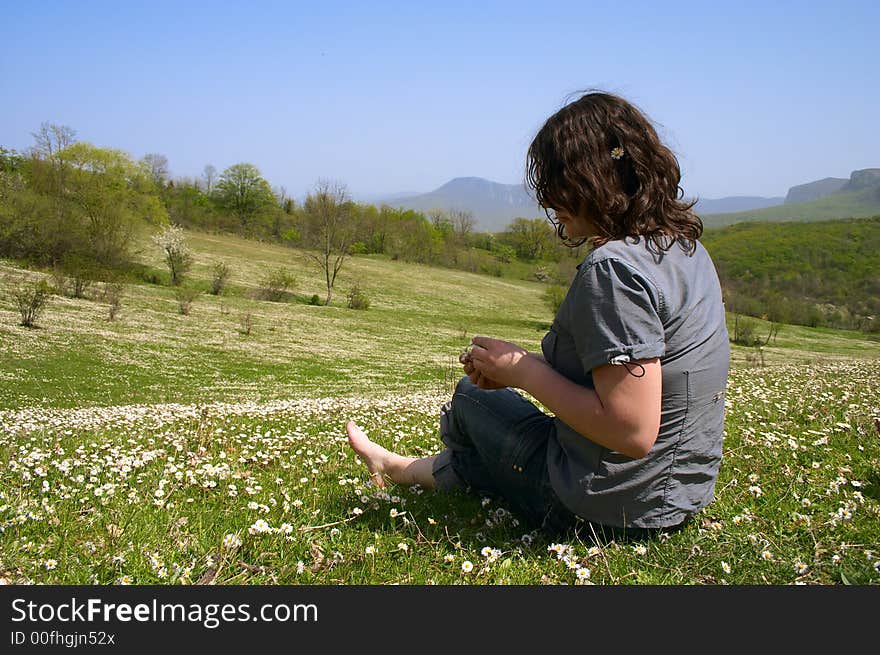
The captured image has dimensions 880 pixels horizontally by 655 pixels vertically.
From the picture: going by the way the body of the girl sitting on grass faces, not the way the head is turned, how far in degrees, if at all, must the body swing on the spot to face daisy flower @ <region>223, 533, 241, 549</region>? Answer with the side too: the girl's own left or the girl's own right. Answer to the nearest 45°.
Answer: approximately 45° to the girl's own left

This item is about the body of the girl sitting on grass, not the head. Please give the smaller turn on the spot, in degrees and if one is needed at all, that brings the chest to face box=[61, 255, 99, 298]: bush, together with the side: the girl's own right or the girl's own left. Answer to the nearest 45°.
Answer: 0° — they already face it

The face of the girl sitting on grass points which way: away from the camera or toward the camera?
away from the camera

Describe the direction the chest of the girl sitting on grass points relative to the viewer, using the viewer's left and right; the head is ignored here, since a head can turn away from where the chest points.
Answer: facing away from the viewer and to the left of the viewer
